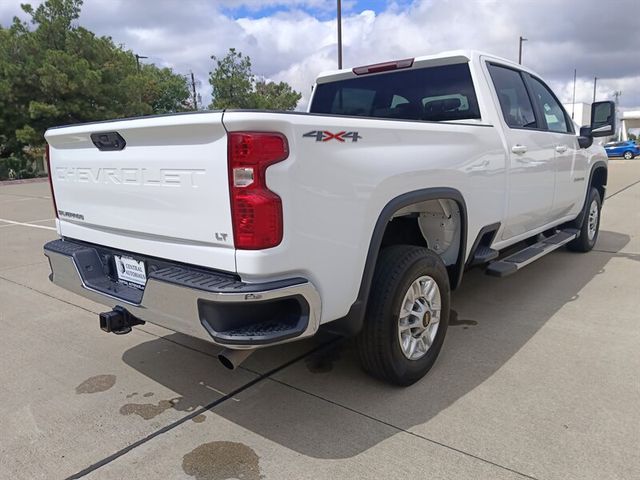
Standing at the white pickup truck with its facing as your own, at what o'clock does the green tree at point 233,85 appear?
The green tree is roughly at 10 o'clock from the white pickup truck.

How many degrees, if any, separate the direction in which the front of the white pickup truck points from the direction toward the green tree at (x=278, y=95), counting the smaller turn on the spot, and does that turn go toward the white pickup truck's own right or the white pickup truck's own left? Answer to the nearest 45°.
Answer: approximately 45° to the white pickup truck's own left

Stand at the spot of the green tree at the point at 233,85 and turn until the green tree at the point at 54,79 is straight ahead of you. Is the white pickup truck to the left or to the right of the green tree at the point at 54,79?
left

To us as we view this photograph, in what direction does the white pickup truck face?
facing away from the viewer and to the right of the viewer

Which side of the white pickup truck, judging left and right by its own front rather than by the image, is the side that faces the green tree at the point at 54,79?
left
